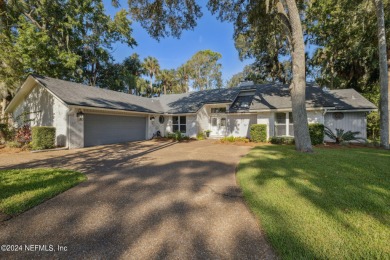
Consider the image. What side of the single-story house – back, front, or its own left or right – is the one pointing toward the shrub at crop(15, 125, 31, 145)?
right

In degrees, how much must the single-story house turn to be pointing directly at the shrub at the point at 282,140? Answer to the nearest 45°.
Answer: approximately 90° to its left

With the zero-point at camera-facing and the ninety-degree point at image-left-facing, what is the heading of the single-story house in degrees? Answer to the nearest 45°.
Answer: approximately 0°

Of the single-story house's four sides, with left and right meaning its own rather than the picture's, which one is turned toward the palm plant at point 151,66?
back

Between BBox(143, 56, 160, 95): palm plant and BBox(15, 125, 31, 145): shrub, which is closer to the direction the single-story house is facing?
the shrub

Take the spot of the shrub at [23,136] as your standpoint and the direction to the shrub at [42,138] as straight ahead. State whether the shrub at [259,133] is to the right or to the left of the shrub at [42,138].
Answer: left

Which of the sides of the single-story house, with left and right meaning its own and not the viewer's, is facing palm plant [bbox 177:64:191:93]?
back

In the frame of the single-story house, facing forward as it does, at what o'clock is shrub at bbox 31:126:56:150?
The shrub is roughly at 2 o'clock from the single-story house.

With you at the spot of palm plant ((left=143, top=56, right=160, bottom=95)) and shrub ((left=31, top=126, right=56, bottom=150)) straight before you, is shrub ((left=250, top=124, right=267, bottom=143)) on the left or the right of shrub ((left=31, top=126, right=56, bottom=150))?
left

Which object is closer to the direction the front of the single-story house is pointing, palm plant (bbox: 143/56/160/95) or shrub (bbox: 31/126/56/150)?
the shrub

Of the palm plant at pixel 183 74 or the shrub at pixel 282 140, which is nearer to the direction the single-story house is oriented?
the shrub

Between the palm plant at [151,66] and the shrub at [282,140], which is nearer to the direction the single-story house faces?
the shrub

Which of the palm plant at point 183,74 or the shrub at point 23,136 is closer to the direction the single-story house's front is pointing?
the shrub
